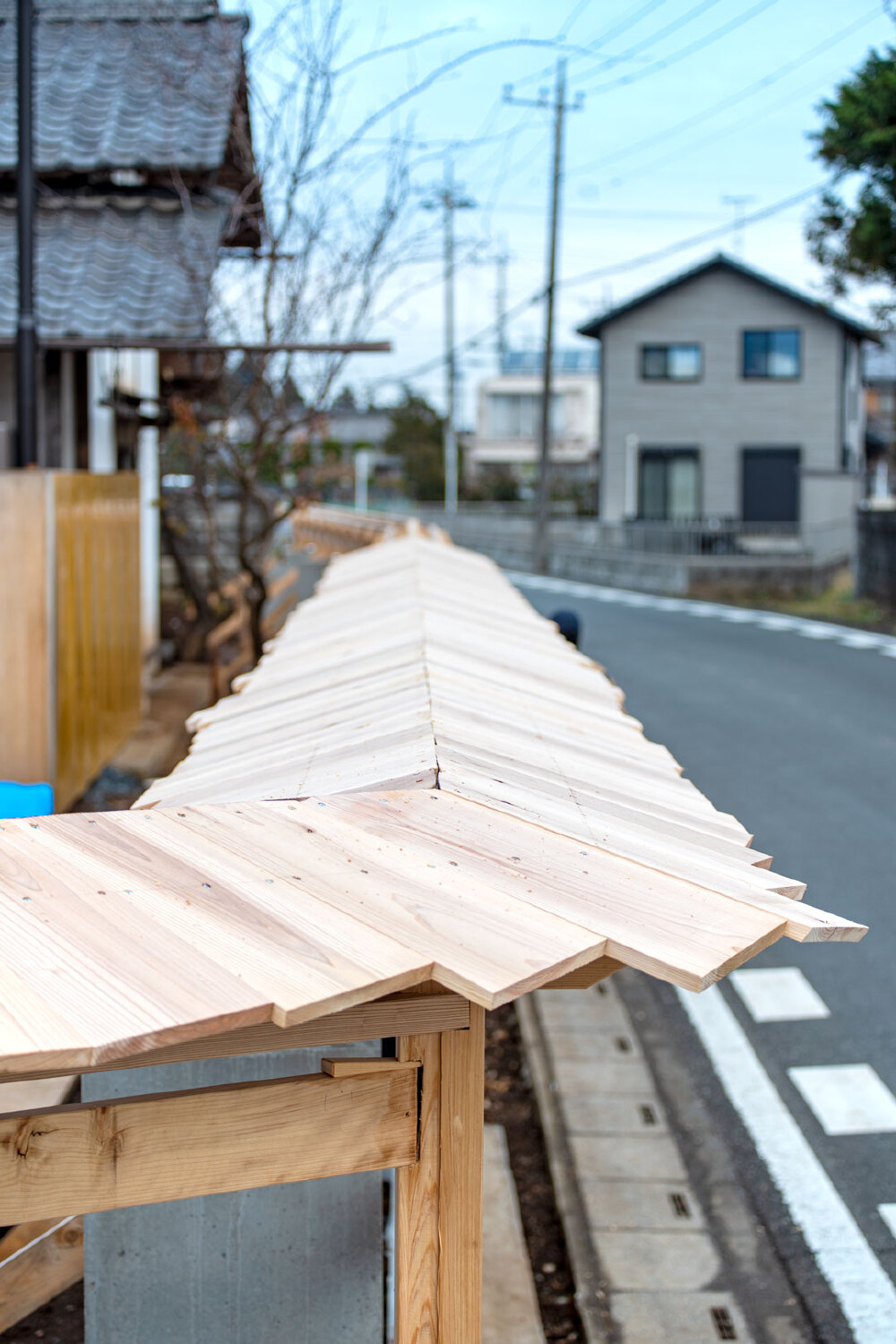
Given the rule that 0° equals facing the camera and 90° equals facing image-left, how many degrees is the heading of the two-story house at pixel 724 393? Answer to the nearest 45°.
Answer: approximately 0°

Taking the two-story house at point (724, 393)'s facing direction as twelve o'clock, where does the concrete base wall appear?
The concrete base wall is roughly at 12 o'clock from the two-story house.

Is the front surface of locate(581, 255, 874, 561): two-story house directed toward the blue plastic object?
yes
